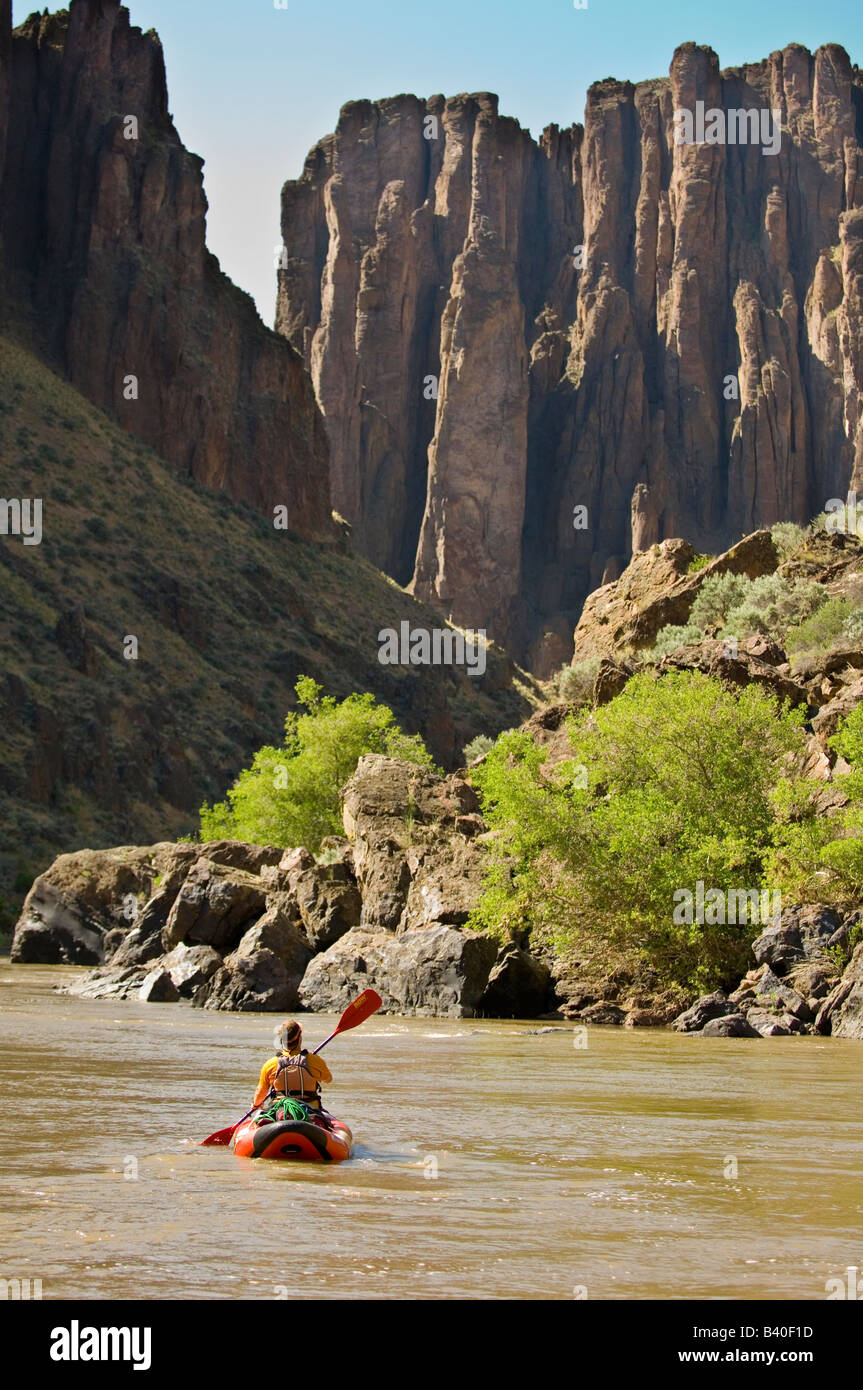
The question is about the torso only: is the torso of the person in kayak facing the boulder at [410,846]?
yes

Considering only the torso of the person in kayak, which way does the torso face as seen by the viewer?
away from the camera

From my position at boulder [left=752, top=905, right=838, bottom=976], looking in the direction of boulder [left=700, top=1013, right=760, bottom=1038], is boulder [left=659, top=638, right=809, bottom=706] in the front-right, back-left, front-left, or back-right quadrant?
back-right

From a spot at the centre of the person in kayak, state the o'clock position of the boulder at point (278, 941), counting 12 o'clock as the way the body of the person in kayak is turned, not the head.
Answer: The boulder is roughly at 12 o'clock from the person in kayak.

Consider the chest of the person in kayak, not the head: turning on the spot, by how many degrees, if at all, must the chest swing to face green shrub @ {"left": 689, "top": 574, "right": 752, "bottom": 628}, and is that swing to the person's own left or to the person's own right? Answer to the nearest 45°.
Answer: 0° — they already face it

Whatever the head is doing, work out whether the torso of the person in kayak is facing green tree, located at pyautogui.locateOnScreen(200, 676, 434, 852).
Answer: yes

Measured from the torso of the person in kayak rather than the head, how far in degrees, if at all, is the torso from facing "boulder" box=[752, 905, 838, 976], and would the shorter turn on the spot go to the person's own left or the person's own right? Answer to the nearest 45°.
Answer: approximately 45° to the person's own right

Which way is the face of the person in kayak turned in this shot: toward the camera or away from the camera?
away from the camera
